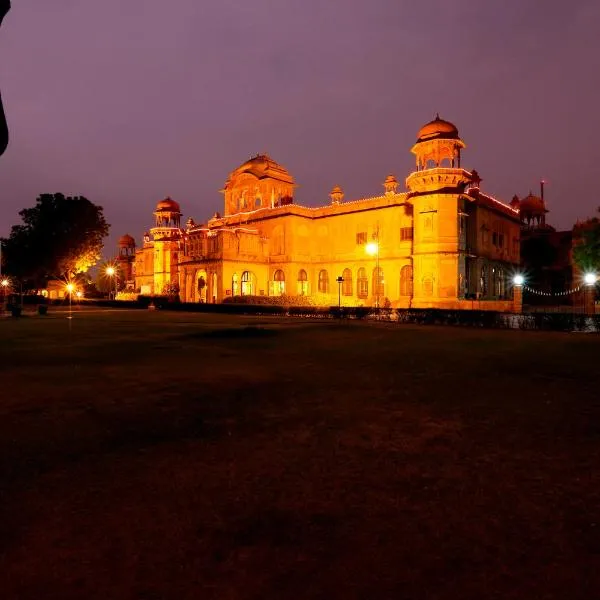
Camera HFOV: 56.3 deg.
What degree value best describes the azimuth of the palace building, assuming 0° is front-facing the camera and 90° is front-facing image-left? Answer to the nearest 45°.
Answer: approximately 45°
